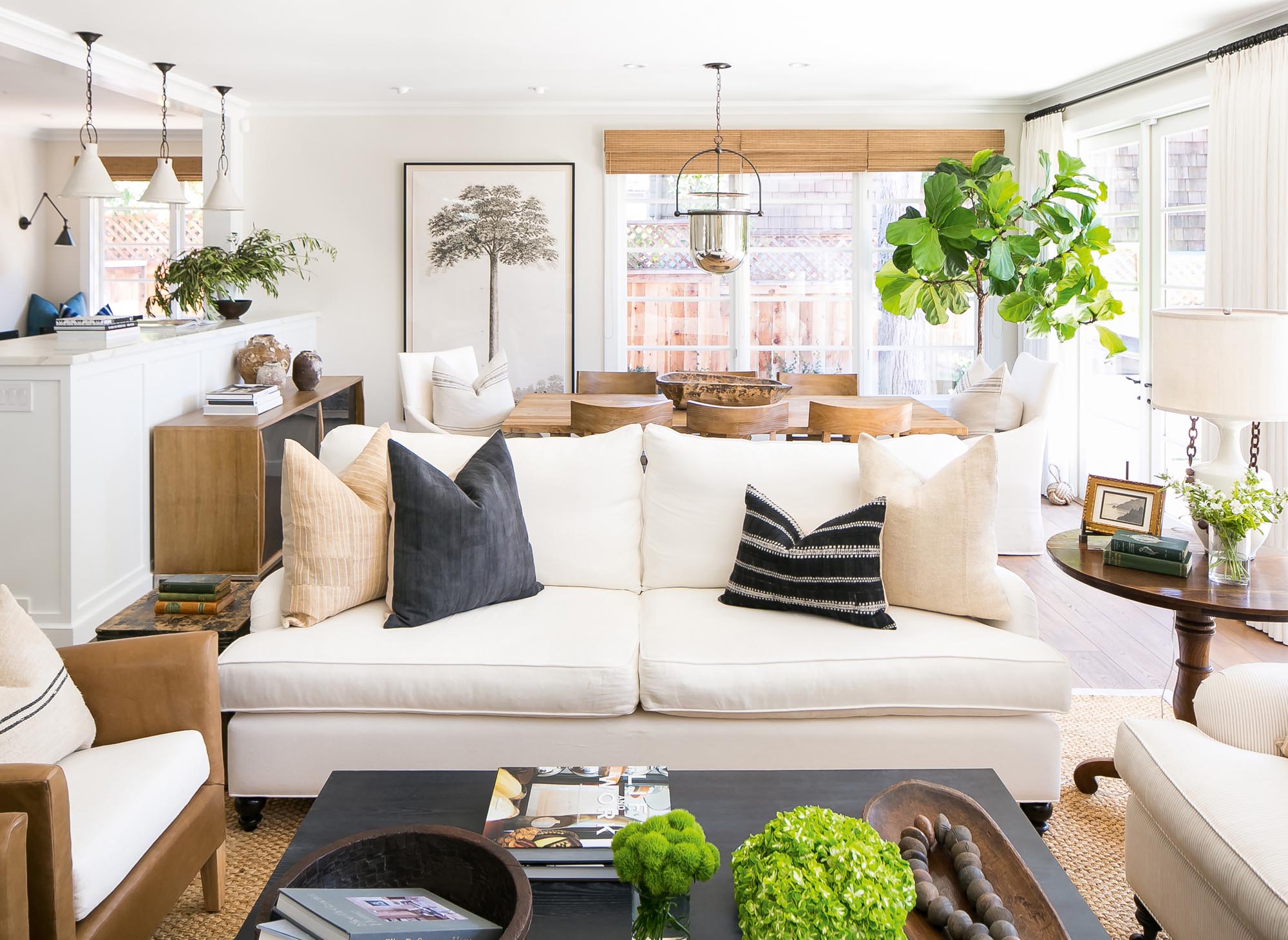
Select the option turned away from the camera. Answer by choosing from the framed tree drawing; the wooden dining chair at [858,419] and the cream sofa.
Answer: the wooden dining chair

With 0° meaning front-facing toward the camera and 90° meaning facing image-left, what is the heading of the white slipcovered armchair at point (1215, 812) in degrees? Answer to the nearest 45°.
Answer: approximately 45°

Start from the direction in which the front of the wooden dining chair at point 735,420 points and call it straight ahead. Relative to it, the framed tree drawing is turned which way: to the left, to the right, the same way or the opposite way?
the opposite way

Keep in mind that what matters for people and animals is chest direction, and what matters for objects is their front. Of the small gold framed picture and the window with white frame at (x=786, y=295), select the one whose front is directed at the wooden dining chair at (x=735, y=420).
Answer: the window with white frame

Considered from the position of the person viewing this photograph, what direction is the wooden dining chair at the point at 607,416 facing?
facing away from the viewer

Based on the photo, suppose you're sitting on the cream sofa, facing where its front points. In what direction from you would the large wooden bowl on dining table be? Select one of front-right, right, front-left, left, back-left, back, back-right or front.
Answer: back

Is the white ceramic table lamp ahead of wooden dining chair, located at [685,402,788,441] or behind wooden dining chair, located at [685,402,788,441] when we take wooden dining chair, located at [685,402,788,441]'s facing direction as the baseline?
behind

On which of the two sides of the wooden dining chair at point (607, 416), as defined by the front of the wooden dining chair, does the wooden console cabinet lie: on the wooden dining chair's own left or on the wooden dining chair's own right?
on the wooden dining chair's own left

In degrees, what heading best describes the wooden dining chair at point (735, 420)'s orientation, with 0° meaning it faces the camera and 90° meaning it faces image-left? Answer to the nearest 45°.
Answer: approximately 180°
